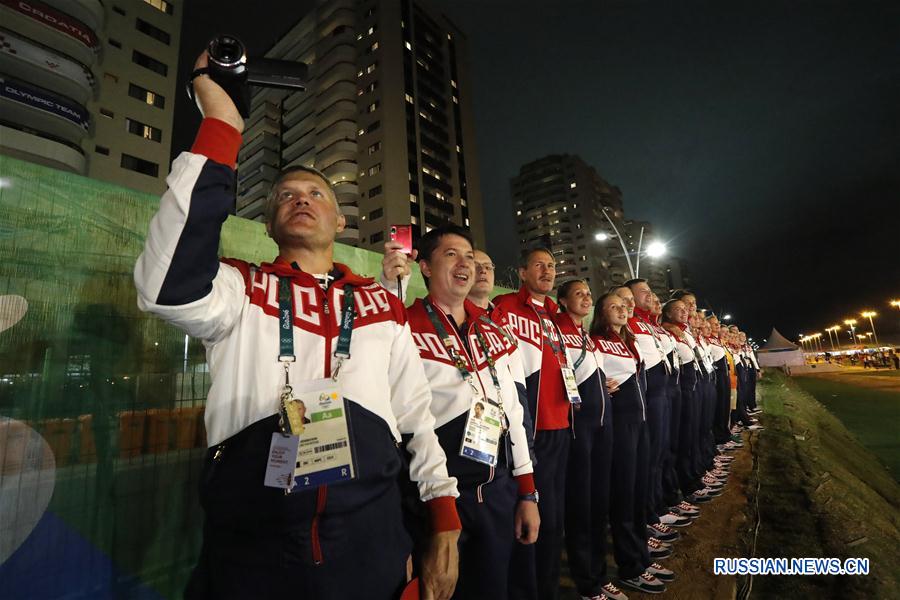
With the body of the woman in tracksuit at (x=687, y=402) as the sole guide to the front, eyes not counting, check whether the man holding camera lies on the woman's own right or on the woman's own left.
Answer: on the woman's own right

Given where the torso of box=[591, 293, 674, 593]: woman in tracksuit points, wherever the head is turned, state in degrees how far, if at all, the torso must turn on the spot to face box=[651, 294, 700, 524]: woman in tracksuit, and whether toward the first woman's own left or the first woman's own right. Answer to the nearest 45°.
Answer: approximately 135° to the first woman's own left

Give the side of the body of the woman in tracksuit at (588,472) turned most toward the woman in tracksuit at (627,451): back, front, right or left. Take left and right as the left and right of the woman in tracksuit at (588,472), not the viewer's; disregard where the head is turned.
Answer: left

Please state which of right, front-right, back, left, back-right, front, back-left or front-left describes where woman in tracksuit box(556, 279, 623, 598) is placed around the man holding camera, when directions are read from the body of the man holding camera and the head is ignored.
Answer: back-left

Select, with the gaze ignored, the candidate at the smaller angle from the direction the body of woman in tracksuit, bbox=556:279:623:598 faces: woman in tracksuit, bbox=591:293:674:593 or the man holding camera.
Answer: the man holding camera

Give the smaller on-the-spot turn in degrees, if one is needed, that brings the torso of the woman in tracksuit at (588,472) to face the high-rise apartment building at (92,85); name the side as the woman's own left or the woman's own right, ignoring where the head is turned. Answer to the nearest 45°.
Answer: approximately 180°

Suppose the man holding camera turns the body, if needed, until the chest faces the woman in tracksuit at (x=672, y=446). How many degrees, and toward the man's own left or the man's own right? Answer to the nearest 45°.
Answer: approximately 135° to the man's own left

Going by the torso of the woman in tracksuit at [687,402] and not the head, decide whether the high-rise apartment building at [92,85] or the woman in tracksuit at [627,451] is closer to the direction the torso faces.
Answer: the woman in tracksuit
